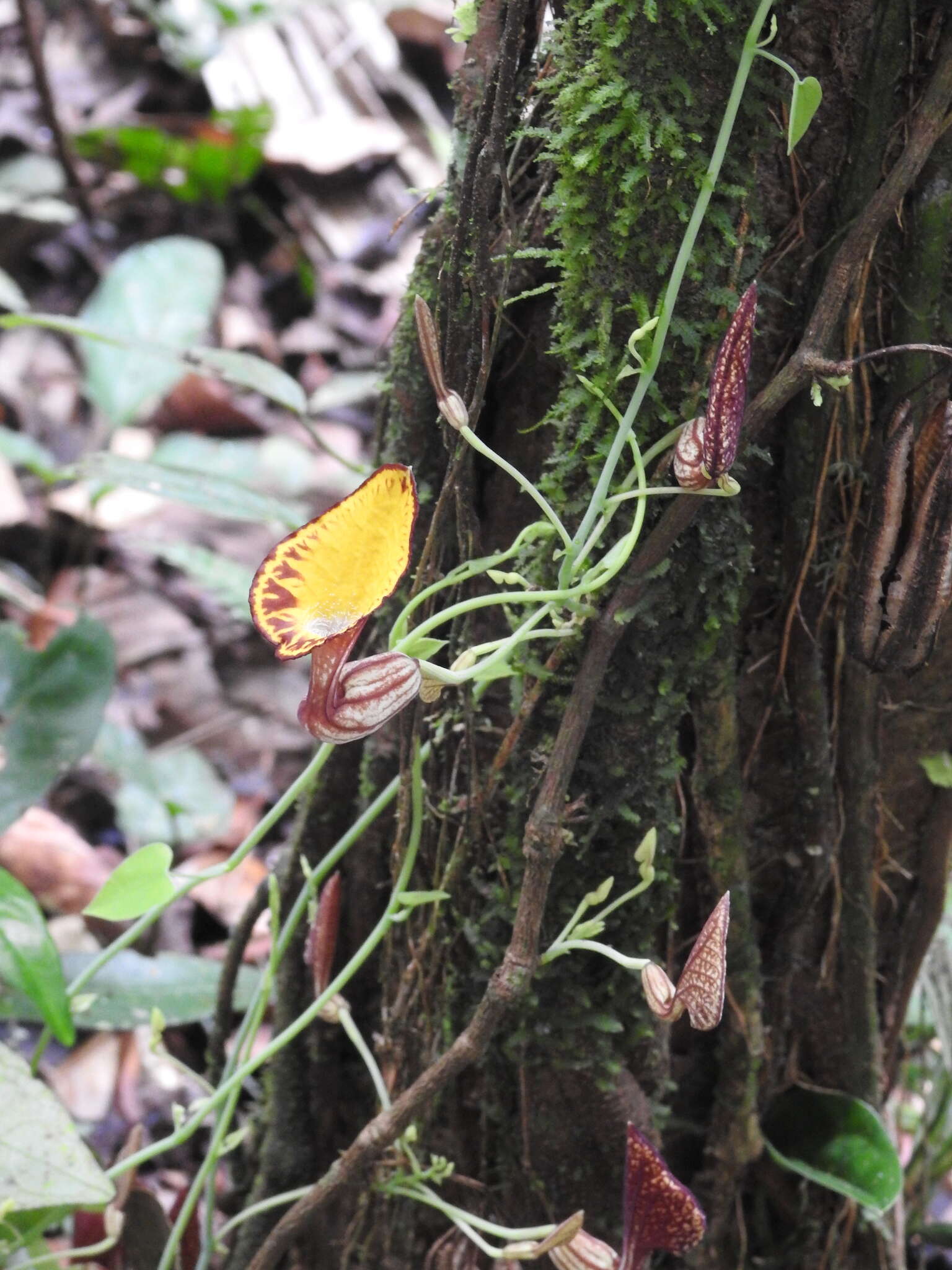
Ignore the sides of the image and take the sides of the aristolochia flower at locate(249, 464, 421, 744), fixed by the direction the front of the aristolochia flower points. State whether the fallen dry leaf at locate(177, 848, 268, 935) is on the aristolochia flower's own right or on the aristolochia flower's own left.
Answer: on the aristolochia flower's own right

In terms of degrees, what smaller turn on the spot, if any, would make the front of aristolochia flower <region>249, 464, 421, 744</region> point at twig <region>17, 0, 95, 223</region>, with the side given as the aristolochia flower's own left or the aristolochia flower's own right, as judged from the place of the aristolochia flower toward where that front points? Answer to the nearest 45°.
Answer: approximately 135° to the aristolochia flower's own right

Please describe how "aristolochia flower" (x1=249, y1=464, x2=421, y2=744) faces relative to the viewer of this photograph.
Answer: facing the viewer and to the left of the viewer

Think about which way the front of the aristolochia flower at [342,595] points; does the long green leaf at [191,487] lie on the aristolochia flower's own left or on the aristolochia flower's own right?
on the aristolochia flower's own right

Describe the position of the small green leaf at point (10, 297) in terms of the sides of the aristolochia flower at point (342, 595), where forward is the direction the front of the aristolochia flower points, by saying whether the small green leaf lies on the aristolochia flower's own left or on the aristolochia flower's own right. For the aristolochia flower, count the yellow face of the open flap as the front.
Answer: on the aristolochia flower's own right
